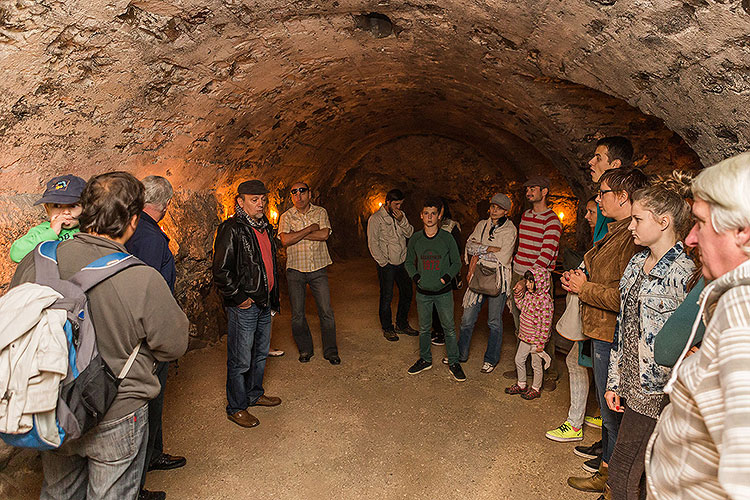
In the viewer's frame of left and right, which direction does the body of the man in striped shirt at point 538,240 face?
facing the viewer and to the left of the viewer

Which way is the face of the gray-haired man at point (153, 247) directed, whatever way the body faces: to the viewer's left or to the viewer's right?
to the viewer's right

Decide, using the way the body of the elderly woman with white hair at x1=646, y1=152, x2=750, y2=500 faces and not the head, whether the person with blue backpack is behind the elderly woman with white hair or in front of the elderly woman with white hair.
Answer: in front

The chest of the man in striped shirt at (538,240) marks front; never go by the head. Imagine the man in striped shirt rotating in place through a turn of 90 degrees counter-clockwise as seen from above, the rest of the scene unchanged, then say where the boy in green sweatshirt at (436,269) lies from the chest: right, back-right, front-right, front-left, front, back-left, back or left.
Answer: back-right

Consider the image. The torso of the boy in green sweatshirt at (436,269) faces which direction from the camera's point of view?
toward the camera

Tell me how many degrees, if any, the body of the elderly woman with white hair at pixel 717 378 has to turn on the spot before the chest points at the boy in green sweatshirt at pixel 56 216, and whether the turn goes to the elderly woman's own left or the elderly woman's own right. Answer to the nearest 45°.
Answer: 0° — they already face them

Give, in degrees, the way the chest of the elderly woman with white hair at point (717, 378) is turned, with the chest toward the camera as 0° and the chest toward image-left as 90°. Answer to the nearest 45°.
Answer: approximately 90°

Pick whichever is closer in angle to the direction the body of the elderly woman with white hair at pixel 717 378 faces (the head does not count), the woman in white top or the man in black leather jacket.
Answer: the man in black leather jacket

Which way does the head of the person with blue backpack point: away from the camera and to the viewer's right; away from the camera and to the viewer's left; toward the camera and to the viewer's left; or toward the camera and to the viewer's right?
away from the camera and to the viewer's right

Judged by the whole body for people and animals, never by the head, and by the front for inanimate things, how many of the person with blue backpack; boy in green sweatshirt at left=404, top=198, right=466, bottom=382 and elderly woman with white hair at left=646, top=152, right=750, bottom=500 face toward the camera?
1

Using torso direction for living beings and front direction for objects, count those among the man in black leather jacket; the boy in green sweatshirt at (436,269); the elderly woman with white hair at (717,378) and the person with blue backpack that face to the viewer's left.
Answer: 1

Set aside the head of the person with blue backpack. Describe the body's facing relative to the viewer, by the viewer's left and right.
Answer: facing away from the viewer and to the right of the viewer

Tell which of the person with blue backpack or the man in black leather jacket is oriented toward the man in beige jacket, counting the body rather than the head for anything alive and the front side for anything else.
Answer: the person with blue backpack

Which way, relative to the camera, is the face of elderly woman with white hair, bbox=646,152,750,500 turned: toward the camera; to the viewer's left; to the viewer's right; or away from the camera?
to the viewer's left

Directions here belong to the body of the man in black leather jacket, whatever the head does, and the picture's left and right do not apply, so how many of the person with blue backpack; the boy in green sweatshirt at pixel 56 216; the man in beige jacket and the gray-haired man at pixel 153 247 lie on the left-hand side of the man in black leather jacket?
1
